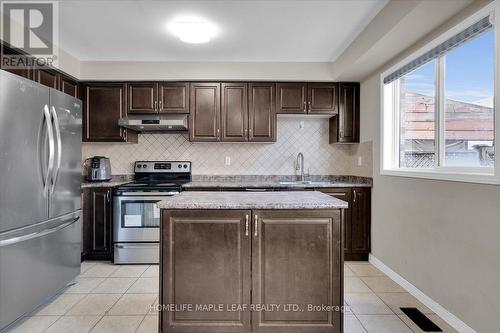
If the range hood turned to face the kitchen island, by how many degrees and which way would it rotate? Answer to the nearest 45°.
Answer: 0° — it already faces it

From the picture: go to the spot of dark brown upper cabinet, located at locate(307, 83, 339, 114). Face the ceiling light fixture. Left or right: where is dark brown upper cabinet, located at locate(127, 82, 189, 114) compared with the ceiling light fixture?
right

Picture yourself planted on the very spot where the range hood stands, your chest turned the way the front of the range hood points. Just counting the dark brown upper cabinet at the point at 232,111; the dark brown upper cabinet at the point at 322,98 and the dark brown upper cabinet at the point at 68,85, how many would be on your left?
2

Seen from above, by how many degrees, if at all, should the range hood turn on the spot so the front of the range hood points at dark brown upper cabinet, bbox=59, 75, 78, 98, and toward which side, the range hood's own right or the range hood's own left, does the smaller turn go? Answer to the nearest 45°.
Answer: approximately 90° to the range hood's own right

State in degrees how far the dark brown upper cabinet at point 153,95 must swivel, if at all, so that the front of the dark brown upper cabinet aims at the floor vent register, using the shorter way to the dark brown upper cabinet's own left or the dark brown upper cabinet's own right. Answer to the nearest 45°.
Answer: approximately 45° to the dark brown upper cabinet's own left

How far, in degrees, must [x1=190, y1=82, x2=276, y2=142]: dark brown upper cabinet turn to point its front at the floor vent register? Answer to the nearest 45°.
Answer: approximately 45° to its left

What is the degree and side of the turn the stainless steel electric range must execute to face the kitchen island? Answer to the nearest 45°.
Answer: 0° — it already faces it

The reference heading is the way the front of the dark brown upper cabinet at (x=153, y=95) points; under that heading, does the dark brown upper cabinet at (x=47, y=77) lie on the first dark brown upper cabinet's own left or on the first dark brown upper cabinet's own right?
on the first dark brown upper cabinet's own right
